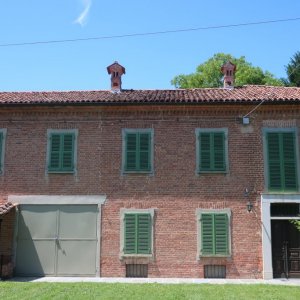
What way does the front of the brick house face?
toward the camera

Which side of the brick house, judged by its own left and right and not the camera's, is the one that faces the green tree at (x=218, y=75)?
back

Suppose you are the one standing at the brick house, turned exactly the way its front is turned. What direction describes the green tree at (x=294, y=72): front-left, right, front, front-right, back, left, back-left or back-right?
back-left

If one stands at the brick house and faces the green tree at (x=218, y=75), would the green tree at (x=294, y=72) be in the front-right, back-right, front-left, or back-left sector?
front-right

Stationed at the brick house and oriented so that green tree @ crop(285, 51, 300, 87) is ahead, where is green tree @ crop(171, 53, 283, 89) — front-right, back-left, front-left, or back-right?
front-left
